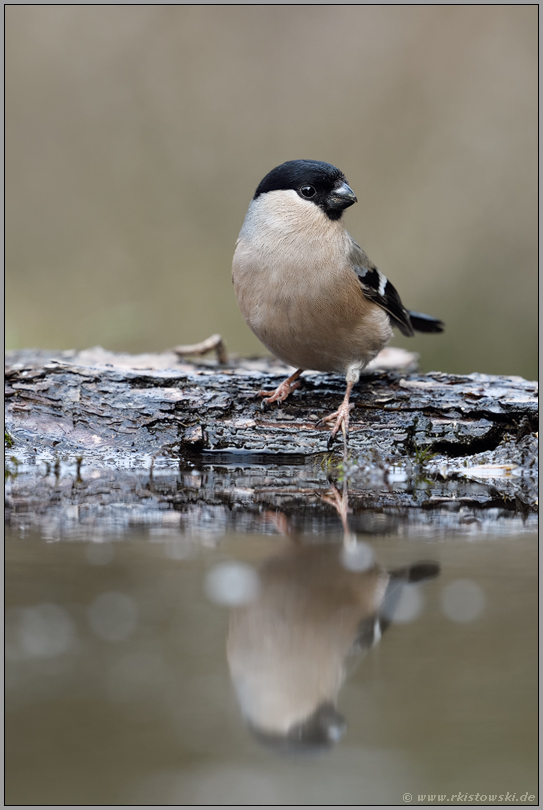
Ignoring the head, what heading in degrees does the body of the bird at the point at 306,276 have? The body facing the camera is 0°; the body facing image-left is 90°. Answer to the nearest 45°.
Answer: approximately 45°
